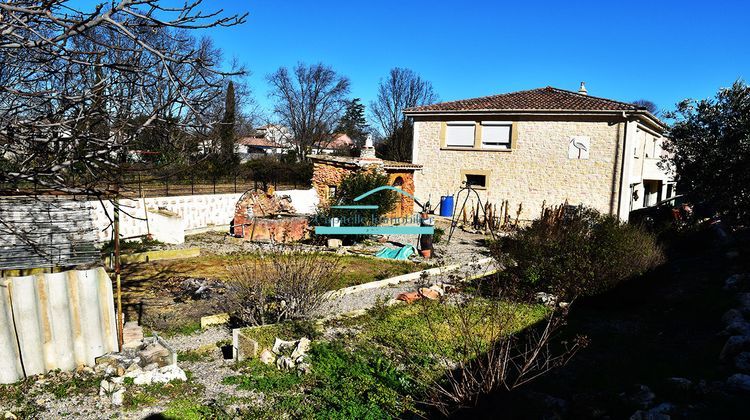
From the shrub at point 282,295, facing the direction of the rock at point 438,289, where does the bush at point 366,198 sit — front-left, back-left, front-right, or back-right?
front-left

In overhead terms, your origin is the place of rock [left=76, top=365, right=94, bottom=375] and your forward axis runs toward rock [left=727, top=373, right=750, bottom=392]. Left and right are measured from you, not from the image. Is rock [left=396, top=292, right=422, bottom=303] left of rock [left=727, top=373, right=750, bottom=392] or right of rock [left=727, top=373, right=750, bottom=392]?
left

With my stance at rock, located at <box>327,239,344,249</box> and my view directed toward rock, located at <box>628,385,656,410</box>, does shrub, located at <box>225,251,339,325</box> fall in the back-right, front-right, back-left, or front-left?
front-right
